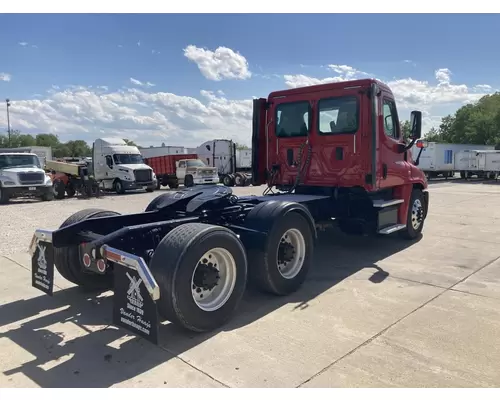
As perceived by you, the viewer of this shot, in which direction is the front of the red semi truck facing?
facing away from the viewer and to the right of the viewer

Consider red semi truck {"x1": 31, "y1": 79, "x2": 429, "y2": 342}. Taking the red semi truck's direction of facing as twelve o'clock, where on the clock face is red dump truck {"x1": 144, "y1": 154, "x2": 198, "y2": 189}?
The red dump truck is roughly at 10 o'clock from the red semi truck.

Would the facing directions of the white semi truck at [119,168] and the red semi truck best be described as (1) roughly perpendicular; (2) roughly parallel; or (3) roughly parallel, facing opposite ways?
roughly perpendicular

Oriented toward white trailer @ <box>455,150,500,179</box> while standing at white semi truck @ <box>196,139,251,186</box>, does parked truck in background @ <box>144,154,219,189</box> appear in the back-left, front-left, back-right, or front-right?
back-right

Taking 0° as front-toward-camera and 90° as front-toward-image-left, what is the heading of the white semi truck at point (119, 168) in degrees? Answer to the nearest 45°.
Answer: approximately 315°

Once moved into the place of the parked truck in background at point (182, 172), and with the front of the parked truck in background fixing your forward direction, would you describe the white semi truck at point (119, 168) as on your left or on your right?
on your right
